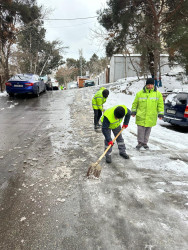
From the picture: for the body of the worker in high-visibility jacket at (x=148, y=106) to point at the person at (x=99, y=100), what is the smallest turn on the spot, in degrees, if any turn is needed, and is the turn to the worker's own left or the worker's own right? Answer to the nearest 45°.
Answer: approximately 135° to the worker's own right

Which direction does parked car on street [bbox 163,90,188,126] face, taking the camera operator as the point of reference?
facing away from the viewer and to the right of the viewer
